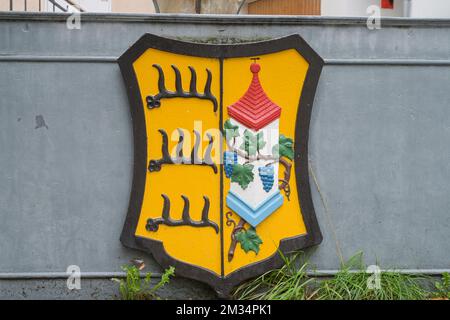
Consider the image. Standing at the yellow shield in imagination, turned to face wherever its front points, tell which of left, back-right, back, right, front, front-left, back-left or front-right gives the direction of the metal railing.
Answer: back-right

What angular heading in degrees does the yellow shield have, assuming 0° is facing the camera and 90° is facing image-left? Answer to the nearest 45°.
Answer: approximately 0°
